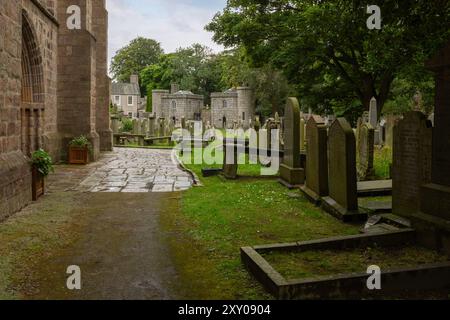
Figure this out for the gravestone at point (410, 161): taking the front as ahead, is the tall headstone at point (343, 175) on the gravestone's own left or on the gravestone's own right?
on the gravestone's own right

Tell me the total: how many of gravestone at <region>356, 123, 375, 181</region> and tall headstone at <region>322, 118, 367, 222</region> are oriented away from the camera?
0

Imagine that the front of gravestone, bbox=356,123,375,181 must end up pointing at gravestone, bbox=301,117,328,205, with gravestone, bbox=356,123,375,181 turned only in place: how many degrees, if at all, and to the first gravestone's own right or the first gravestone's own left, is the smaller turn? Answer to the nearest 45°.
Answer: approximately 45° to the first gravestone's own left

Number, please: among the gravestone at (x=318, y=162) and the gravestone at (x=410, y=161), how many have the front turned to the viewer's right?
0

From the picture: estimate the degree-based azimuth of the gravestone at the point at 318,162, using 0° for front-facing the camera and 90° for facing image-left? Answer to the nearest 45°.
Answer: approximately 45°
